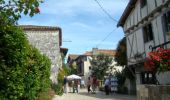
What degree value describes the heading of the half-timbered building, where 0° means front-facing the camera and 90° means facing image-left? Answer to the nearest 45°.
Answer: approximately 45°

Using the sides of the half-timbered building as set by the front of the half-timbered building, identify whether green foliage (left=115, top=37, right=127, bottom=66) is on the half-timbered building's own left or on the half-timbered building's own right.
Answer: on the half-timbered building's own right

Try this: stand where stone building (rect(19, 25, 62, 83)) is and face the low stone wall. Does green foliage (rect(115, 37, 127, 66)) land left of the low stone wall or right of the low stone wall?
left

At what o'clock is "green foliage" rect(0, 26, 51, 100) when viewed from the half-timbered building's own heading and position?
The green foliage is roughly at 11 o'clock from the half-timbered building.

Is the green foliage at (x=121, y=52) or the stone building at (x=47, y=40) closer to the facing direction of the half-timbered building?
the stone building

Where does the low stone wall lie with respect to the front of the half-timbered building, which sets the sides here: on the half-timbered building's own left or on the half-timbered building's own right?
on the half-timbered building's own left

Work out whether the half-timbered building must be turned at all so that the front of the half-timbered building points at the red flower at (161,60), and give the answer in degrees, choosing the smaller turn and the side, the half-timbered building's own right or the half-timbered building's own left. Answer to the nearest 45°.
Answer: approximately 45° to the half-timbered building's own left
